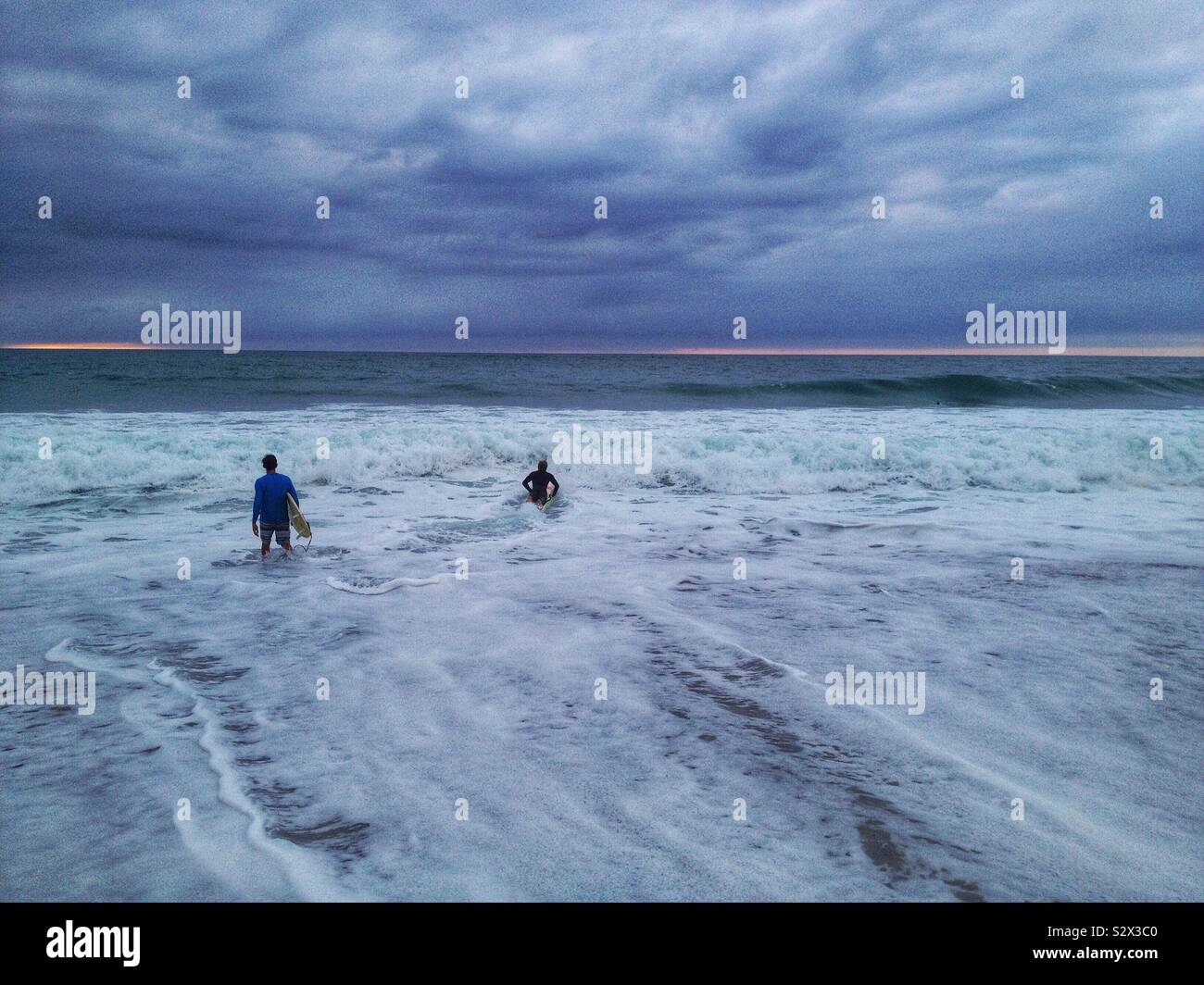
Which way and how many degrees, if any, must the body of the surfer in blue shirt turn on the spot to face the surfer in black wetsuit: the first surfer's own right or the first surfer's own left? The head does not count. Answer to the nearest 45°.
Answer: approximately 45° to the first surfer's own right

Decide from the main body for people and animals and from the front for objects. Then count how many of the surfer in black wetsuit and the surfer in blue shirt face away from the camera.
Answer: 2

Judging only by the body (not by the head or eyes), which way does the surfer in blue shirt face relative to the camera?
away from the camera

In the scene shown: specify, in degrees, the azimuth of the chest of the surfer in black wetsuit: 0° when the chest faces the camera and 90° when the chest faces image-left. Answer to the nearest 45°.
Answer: approximately 180°
